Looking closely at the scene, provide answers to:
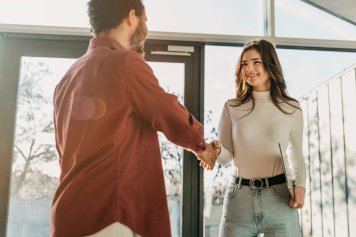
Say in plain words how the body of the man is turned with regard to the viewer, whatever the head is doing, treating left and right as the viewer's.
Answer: facing away from the viewer and to the right of the viewer

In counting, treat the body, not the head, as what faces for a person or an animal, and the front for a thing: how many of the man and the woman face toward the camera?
1

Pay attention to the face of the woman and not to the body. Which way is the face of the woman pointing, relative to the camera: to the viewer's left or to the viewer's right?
to the viewer's left

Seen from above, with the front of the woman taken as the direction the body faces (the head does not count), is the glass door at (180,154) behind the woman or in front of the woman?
behind

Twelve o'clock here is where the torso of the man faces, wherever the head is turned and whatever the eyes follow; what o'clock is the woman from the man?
The woman is roughly at 12 o'clock from the man.

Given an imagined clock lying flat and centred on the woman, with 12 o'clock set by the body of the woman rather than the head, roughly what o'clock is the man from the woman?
The man is roughly at 1 o'clock from the woman.

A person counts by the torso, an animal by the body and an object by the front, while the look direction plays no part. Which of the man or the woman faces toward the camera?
the woman

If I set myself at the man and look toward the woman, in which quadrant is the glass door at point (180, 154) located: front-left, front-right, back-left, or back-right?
front-left

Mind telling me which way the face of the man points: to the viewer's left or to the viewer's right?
to the viewer's right

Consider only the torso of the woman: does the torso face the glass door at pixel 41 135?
no

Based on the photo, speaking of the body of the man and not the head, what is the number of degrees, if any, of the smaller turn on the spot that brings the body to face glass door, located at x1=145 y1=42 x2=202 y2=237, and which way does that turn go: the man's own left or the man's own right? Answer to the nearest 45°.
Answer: approximately 45° to the man's own left

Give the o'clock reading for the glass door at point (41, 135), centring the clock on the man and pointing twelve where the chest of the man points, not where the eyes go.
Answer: The glass door is roughly at 10 o'clock from the man.

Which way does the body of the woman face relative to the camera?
toward the camera
